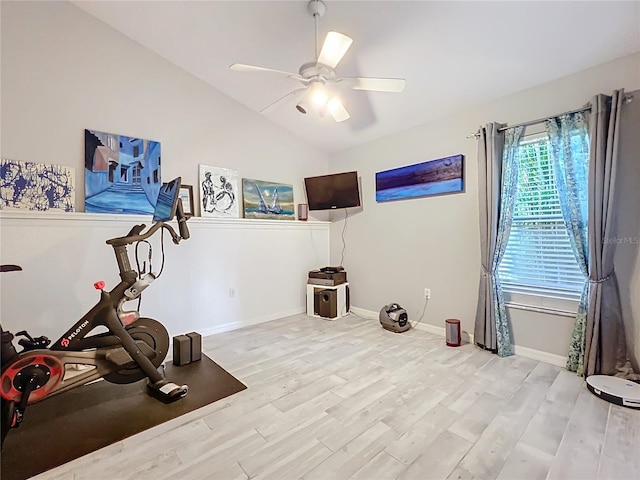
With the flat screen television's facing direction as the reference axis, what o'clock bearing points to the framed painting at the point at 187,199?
The framed painting is roughly at 2 o'clock from the flat screen television.

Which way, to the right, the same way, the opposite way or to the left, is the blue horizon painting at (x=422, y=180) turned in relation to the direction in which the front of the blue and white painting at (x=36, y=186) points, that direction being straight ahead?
to the right

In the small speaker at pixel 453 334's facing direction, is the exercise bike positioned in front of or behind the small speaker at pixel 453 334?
in front

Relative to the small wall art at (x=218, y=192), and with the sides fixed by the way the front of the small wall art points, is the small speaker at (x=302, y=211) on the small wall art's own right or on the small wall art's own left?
on the small wall art's own left

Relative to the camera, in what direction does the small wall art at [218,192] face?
facing the viewer and to the right of the viewer

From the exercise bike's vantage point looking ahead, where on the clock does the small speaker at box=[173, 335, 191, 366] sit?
The small speaker is roughly at 11 o'clock from the exercise bike.

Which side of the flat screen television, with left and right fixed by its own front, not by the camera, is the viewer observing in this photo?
front

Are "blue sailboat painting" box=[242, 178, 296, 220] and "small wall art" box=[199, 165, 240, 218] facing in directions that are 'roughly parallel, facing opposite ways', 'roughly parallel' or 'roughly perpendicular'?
roughly parallel

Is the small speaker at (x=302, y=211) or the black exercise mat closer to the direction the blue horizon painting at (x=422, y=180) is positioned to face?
the black exercise mat

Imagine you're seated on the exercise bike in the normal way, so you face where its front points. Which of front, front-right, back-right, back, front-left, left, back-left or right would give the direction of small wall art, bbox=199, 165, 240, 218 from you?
front-left

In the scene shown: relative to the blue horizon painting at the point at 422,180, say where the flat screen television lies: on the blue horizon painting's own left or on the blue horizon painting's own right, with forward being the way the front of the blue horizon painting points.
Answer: on the blue horizon painting's own right

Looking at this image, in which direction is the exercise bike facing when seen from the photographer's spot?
facing to the right of the viewer

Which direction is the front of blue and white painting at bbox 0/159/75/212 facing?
toward the camera
